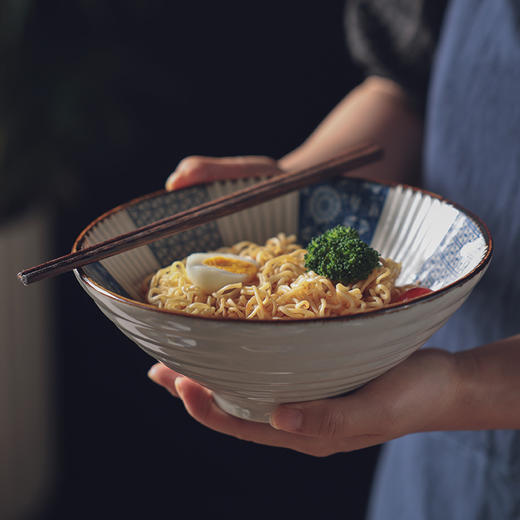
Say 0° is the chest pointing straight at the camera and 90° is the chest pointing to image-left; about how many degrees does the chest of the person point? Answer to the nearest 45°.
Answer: approximately 45°
